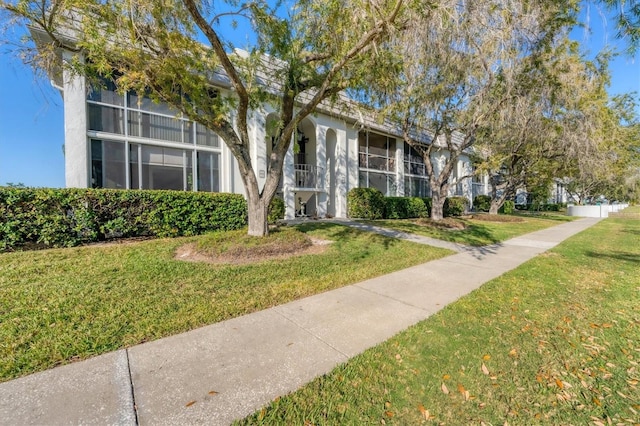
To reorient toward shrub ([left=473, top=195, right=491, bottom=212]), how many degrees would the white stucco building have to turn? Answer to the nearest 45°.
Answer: approximately 90° to its left

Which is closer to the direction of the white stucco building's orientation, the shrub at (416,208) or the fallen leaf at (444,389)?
the fallen leaf

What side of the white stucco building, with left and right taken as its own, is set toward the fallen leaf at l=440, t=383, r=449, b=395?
front

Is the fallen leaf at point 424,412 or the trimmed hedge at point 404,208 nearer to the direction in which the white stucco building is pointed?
the fallen leaf

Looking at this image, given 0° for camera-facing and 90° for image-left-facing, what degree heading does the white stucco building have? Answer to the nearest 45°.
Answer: approximately 315°

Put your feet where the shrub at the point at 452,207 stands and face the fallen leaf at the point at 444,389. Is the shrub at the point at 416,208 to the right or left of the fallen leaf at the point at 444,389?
right

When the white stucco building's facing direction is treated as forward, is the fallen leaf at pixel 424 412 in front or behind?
in front

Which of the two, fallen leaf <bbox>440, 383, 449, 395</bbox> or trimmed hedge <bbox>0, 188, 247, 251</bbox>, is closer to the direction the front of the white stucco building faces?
the fallen leaf
